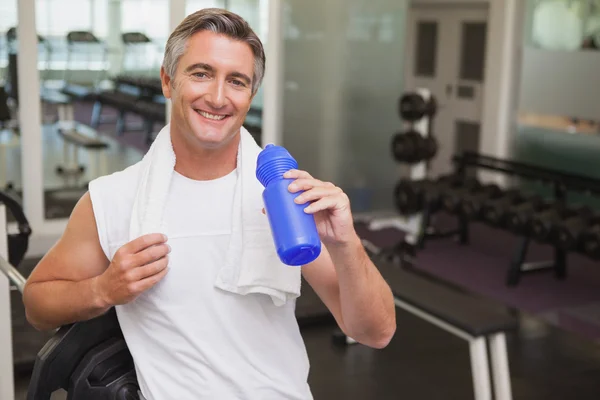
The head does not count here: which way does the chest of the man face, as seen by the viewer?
toward the camera

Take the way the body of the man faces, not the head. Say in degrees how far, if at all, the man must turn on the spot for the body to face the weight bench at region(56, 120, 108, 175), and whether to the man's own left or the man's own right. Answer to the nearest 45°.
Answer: approximately 180°

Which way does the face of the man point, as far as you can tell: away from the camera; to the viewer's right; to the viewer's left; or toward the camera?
toward the camera

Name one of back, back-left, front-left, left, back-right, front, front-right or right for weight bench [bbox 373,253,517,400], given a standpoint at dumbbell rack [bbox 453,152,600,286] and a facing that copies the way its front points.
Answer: front-left

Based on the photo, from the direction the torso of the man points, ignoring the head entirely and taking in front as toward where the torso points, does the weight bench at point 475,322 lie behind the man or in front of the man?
behind

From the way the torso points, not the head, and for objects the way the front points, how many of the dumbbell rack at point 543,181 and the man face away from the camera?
0

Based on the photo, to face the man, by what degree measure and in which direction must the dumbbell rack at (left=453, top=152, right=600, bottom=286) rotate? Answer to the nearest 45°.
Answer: approximately 45° to its left

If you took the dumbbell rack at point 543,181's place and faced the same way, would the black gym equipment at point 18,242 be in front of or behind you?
in front

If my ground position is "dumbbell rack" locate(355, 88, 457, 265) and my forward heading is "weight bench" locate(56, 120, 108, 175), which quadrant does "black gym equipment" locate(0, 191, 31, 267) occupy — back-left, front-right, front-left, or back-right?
front-left

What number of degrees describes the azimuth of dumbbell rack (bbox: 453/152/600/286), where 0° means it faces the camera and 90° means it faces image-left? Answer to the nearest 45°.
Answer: approximately 45°

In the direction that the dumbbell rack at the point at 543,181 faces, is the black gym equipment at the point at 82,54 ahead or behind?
ahead

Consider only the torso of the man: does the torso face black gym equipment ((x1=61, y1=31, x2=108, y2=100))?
no

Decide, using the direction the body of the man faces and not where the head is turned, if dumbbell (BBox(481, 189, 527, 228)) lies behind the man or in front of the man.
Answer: behind

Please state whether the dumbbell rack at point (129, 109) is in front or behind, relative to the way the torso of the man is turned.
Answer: behind

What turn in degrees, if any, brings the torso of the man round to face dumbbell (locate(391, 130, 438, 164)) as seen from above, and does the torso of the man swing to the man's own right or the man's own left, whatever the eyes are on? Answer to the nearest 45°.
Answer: approximately 180°
